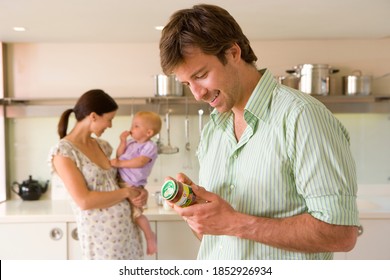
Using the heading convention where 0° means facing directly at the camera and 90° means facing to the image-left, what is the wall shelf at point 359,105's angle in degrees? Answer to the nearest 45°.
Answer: approximately 0°

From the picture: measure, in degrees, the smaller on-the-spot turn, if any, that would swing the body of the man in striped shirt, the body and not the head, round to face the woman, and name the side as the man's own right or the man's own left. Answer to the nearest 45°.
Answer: approximately 90° to the man's own right

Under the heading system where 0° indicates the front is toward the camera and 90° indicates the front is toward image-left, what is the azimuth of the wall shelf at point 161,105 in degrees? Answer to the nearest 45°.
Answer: approximately 0°

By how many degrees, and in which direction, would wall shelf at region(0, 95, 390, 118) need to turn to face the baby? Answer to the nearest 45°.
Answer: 0° — it already faces them

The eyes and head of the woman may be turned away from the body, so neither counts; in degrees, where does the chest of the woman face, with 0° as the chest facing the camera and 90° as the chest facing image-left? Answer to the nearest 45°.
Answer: approximately 315°
